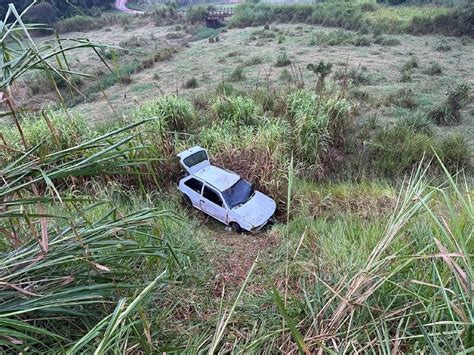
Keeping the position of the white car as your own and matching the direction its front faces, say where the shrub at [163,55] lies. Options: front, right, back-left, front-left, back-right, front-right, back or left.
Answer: back-left

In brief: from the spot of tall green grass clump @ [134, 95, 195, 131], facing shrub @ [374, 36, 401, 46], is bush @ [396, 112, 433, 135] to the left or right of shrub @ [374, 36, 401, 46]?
right

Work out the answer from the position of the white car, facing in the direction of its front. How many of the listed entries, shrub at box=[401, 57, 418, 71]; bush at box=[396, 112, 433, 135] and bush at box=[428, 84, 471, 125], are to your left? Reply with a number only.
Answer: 3

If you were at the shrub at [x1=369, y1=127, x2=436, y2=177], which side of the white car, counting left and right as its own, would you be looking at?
left

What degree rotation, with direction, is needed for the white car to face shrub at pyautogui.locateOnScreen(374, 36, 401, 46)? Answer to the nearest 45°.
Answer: approximately 90° to its left

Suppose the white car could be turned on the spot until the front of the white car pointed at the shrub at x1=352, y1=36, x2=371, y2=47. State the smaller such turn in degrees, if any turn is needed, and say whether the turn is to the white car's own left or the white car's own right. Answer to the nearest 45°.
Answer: approximately 90° to the white car's own left

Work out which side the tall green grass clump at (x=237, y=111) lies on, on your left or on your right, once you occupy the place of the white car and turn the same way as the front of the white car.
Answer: on your left

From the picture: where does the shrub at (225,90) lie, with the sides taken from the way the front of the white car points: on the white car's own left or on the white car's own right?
on the white car's own left

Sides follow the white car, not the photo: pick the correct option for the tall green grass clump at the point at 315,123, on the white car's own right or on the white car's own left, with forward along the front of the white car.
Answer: on the white car's own left

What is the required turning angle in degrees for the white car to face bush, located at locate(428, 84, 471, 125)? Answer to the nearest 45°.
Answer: approximately 90° to its left

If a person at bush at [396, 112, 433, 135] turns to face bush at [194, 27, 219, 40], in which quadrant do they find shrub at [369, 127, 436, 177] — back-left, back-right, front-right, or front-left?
back-left

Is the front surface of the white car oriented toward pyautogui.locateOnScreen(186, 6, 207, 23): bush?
no

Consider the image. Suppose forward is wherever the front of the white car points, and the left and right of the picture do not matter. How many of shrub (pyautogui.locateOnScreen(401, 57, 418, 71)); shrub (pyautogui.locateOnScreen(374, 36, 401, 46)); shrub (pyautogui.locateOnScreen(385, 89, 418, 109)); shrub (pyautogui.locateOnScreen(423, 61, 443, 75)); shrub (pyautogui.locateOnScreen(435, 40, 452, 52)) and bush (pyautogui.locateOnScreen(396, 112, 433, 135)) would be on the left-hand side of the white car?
6

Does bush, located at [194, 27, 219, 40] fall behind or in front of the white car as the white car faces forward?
behind

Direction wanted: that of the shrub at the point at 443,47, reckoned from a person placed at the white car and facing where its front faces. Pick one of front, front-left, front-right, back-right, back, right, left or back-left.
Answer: left

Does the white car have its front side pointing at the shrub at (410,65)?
no

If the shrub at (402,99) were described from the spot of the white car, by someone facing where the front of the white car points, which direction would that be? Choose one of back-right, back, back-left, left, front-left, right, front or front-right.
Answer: left

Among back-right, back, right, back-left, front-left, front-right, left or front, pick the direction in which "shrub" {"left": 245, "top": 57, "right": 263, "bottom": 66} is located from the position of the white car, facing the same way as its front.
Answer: back-left
